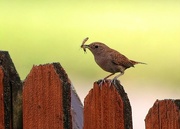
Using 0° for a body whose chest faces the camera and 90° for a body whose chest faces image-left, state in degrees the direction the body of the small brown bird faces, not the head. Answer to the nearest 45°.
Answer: approximately 90°
